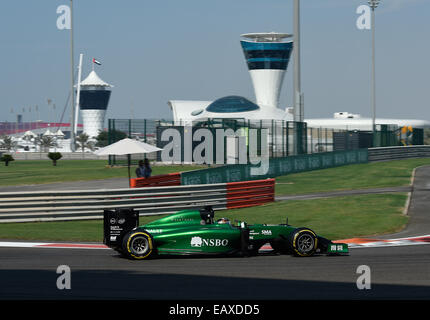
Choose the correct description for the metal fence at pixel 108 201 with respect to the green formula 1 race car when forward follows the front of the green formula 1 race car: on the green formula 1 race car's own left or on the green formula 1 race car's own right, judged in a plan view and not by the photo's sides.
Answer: on the green formula 1 race car's own left

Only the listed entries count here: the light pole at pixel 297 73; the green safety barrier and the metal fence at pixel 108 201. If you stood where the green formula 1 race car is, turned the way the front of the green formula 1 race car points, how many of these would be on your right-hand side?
0

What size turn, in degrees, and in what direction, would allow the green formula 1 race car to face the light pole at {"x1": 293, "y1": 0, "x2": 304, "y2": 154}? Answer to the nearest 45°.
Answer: approximately 90° to its left

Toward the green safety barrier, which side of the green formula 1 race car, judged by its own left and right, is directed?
left

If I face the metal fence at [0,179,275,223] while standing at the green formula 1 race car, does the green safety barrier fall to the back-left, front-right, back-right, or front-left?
front-right

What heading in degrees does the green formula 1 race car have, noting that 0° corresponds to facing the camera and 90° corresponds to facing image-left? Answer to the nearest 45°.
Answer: approximately 270°
